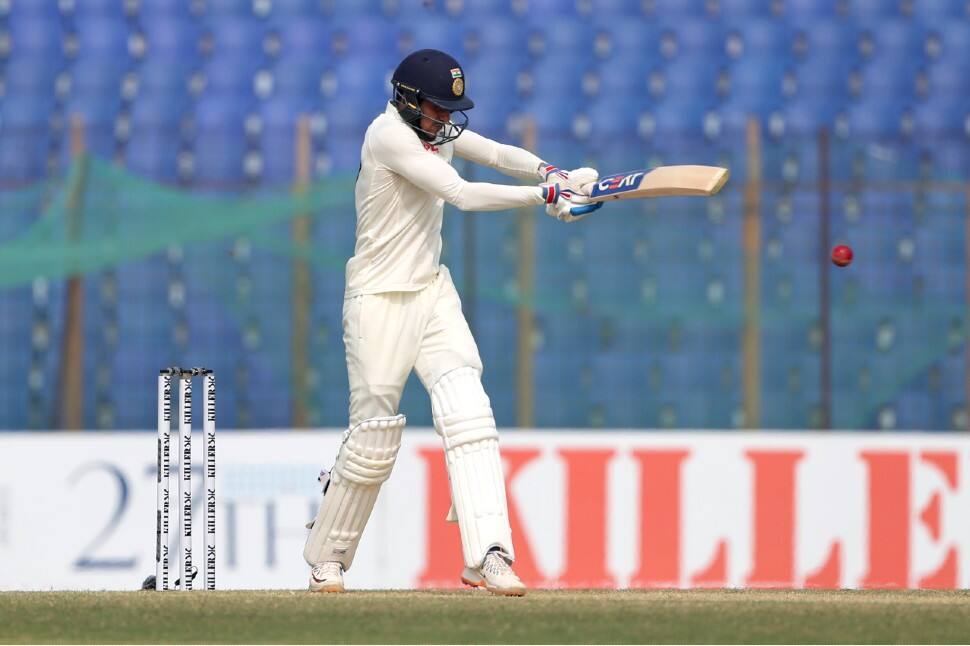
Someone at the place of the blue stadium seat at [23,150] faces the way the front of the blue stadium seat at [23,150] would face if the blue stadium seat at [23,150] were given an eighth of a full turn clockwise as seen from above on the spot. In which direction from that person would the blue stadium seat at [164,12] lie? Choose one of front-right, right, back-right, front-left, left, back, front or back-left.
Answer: back

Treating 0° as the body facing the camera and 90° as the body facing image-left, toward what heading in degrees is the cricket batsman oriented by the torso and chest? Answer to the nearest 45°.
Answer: approximately 315°

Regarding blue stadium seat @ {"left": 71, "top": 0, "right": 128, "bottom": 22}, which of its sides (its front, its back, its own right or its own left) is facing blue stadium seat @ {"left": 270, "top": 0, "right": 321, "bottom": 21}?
left

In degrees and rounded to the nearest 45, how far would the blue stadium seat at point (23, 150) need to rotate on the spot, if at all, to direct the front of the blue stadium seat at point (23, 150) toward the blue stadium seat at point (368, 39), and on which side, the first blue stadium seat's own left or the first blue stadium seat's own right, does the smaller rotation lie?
approximately 90° to the first blue stadium seat's own left

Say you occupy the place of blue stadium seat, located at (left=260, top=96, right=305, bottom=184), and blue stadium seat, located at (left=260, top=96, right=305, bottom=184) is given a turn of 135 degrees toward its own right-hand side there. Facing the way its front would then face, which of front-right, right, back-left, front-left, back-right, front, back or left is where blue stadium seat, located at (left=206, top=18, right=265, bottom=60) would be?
front-right

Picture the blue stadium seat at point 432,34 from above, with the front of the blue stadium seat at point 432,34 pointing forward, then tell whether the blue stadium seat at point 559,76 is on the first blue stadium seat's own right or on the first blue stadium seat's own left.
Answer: on the first blue stadium seat's own left

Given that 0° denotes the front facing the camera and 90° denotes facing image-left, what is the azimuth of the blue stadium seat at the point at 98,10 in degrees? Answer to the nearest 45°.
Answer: approximately 0°

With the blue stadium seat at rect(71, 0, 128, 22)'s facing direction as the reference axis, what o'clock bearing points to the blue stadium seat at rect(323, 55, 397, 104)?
the blue stadium seat at rect(323, 55, 397, 104) is roughly at 10 o'clock from the blue stadium seat at rect(71, 0, 128, 22).

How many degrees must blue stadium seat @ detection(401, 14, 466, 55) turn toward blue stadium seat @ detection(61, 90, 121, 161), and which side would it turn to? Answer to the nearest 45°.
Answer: approximately 90° to its right
